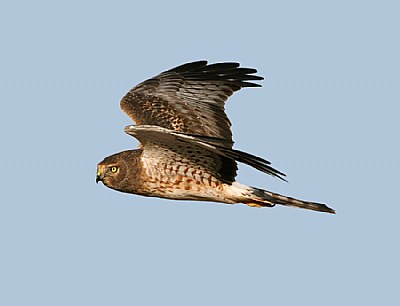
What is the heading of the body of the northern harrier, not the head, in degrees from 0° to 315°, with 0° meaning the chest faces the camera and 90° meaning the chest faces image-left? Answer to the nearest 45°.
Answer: approximately 90°
